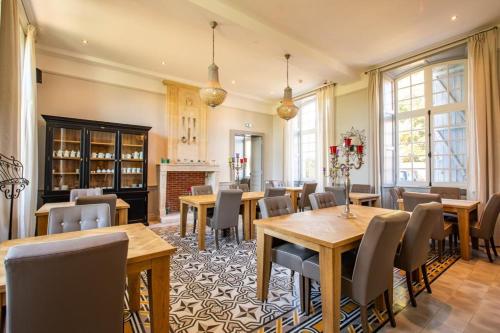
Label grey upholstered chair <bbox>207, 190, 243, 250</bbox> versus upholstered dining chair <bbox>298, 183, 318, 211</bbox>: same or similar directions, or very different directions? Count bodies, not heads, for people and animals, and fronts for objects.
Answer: same or similar directions

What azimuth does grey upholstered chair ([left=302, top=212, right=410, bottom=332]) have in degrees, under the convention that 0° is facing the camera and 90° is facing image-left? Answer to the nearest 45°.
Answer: approximately 135°

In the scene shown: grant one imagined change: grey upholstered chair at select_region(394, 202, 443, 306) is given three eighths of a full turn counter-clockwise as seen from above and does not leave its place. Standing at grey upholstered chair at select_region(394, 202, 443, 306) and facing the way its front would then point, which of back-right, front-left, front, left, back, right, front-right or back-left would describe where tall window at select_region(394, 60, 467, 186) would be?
back

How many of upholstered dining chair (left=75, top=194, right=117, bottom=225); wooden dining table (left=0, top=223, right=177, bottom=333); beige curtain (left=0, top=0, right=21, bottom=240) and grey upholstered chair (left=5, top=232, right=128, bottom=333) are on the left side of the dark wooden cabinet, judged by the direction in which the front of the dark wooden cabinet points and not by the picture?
0

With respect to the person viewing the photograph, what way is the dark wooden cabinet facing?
facing the viewer and to the right of the viewer

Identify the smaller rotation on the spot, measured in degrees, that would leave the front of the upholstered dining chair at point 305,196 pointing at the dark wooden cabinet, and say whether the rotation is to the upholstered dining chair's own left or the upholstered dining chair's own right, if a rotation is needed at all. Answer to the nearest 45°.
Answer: approximately 45° to the upholstered dining chair's own left

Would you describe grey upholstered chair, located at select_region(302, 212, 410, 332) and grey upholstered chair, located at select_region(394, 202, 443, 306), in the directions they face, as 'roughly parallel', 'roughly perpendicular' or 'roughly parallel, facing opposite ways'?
roughly parallel

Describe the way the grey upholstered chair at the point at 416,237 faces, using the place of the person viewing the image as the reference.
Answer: facing away from the viewer and to the left of the viewer

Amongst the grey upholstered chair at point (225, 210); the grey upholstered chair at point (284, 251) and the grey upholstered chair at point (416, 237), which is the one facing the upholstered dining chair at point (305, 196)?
the grey upholstered chair at point (416, 237)

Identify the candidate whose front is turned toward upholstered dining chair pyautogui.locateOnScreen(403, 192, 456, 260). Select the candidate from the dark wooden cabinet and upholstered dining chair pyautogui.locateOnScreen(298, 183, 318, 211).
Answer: the dark wooden cabinet

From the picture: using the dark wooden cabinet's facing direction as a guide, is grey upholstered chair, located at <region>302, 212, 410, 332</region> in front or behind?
in front

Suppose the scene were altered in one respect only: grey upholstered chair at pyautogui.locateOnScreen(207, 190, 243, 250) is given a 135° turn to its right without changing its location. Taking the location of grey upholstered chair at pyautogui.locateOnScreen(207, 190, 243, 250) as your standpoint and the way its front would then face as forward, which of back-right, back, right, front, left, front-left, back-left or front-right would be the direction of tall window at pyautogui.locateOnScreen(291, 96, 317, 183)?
front-left

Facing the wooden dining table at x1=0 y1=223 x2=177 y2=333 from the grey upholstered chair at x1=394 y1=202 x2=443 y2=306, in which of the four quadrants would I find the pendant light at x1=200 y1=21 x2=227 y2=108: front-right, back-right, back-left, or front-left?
front-right

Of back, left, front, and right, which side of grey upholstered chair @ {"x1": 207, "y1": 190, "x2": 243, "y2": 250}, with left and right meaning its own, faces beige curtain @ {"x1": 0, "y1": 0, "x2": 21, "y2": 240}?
left

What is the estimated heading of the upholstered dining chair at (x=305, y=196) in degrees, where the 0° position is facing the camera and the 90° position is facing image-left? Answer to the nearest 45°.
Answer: approximately 135°

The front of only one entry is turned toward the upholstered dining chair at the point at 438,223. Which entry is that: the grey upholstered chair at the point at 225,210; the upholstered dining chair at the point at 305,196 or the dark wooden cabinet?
the dark wooden cabinet

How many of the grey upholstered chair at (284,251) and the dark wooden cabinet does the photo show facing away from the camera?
0

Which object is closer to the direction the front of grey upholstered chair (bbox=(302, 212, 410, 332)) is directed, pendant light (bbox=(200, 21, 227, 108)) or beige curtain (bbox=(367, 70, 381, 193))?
the pendant light
